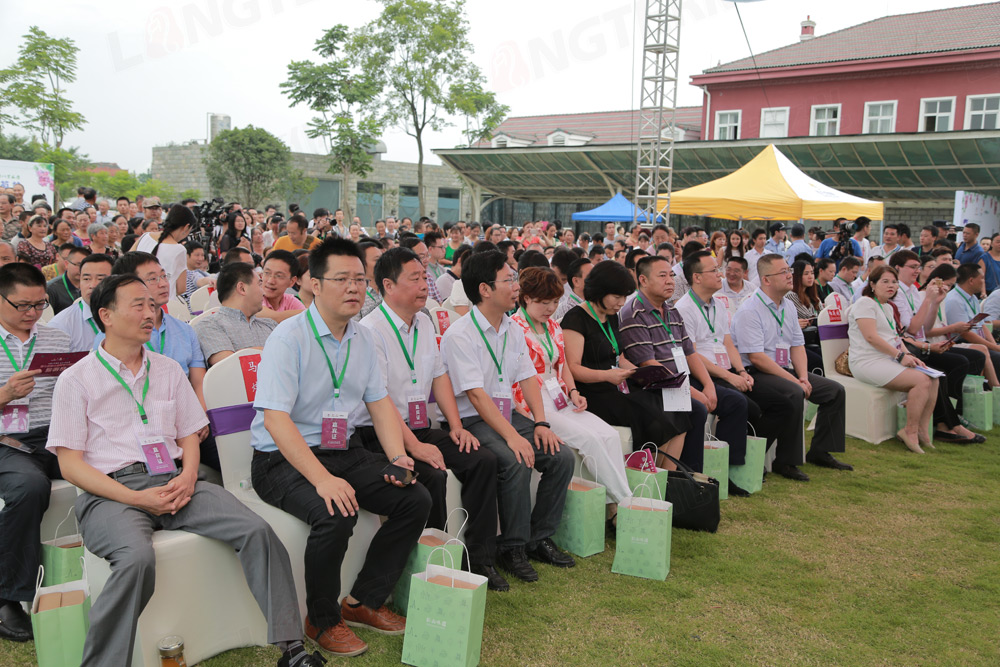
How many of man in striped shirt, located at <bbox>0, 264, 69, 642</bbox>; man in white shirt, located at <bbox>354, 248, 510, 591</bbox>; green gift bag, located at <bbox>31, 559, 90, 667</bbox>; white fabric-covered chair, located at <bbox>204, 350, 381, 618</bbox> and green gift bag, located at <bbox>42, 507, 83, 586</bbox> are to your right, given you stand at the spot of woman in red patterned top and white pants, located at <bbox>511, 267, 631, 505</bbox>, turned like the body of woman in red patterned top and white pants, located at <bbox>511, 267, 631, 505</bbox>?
5

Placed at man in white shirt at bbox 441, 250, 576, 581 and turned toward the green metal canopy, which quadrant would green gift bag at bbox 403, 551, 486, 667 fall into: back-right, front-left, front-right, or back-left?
back-right

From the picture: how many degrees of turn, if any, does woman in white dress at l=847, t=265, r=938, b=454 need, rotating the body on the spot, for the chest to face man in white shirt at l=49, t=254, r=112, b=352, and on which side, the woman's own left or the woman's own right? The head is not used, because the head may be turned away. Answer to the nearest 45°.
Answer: approximately 90° to the woman's own right

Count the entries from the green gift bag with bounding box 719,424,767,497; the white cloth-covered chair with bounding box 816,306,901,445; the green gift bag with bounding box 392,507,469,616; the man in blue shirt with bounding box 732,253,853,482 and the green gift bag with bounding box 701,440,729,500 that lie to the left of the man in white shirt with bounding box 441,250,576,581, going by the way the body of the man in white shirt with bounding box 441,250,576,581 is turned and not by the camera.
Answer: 4

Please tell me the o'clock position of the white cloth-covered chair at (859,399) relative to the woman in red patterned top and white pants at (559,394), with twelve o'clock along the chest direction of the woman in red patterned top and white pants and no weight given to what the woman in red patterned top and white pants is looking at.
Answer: The white cloth-covered chair is roughly at 9 o'clock from the woman in red patterned top and white pants.

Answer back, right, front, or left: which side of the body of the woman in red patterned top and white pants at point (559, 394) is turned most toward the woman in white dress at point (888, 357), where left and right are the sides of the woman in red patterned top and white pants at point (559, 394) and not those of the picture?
left

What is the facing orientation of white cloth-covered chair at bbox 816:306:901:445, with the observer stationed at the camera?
facing the viewer and to the right of the viewer

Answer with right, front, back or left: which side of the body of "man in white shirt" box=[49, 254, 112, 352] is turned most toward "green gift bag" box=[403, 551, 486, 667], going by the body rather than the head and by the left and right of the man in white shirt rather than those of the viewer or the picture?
front

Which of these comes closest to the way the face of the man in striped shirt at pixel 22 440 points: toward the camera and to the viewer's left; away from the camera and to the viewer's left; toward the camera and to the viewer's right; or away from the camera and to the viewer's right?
toward the camera and to the viewer's right

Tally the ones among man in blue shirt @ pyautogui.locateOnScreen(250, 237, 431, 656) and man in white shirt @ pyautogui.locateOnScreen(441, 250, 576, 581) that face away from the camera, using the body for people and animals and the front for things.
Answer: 0

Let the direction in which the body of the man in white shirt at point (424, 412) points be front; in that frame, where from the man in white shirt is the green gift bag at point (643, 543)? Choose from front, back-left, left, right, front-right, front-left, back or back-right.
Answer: front-left

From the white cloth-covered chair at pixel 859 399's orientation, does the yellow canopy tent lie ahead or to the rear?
to the rear

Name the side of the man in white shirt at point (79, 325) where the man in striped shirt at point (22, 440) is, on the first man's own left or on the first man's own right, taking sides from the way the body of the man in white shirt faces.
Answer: on the first man's own right

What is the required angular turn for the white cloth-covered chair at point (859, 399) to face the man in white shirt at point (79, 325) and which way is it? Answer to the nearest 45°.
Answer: approximately 90° to its right

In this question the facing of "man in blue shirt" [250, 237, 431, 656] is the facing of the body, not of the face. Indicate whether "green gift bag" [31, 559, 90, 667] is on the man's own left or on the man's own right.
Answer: on the man's own right

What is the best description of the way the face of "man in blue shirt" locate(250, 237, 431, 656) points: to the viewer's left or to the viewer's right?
to the viewer's right

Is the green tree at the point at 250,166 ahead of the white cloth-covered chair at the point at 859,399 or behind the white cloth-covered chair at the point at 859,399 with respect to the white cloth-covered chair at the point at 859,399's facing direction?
behind
